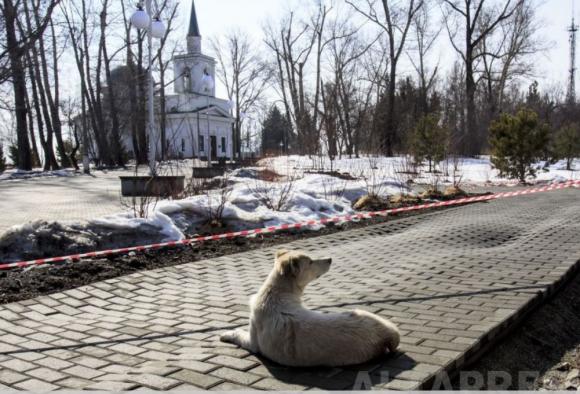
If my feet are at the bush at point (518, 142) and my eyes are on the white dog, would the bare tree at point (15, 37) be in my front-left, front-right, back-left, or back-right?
front-right

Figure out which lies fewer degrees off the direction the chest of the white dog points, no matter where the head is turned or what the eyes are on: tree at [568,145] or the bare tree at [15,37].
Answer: the bare tree

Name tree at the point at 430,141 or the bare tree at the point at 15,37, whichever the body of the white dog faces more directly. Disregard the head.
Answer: the bare tree

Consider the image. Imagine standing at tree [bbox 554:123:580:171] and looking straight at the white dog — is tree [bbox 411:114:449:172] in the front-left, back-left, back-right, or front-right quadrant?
front-right

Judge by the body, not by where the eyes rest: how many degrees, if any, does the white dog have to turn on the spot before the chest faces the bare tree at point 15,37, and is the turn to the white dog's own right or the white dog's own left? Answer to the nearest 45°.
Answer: approximately 45° to the white dog's own right

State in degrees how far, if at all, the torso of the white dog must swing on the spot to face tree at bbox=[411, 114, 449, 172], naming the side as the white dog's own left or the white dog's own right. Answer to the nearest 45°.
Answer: approximately 90° to the white dog's own right

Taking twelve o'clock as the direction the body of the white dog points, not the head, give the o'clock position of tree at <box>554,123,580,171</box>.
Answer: The tree is roughly at 4 o'clock from the white dog.

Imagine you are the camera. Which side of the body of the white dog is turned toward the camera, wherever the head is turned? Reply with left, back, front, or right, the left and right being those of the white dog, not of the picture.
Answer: left

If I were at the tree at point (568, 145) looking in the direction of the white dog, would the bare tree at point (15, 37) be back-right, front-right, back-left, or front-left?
front-right
